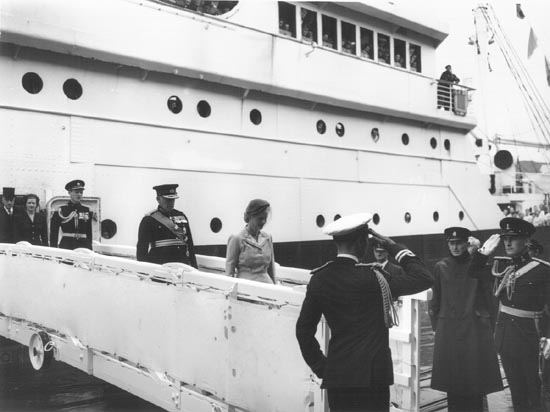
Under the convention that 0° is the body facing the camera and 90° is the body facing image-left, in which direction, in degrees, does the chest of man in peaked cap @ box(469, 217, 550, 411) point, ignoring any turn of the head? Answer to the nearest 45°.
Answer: approximately 45°

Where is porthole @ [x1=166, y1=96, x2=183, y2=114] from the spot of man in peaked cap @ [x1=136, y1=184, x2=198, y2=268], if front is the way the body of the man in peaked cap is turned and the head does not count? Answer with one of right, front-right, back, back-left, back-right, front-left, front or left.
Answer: back-left

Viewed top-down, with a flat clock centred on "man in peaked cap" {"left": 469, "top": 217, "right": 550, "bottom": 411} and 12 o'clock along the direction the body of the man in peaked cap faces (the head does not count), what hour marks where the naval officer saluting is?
The naval officer saluting is roughly at 11 o'clock from the man in peaked cap.

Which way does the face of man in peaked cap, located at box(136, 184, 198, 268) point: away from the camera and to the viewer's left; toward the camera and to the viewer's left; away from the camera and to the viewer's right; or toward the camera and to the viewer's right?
toward the camera and to the viewer's right
